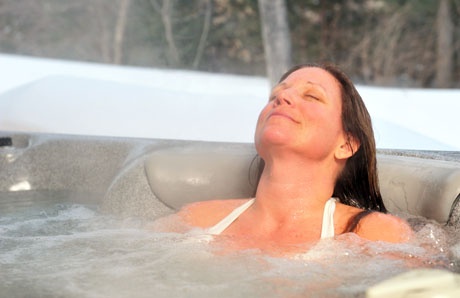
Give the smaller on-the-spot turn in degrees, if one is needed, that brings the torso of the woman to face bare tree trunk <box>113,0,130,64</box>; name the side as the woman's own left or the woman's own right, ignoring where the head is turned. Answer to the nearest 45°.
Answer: approximately 135° to the woman's own right

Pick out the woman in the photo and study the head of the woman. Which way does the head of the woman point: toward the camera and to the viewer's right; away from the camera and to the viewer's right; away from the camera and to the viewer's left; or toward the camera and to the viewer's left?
toward the camera and to the viewer's left

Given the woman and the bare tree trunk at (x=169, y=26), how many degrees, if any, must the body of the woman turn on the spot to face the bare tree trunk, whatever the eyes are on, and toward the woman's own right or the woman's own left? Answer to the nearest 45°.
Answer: approximately 135° to the woman's own right

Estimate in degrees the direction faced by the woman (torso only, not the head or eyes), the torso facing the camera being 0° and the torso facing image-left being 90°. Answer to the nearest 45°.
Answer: approximately 45°

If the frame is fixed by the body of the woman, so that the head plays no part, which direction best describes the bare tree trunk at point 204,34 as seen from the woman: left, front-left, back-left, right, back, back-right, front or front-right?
back-right

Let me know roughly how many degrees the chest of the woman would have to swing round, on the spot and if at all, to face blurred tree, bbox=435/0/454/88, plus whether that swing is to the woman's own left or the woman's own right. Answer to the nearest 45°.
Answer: approximately 135° to the woman's own right

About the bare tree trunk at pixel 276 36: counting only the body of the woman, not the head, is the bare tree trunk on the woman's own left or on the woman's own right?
on the woman's own right
